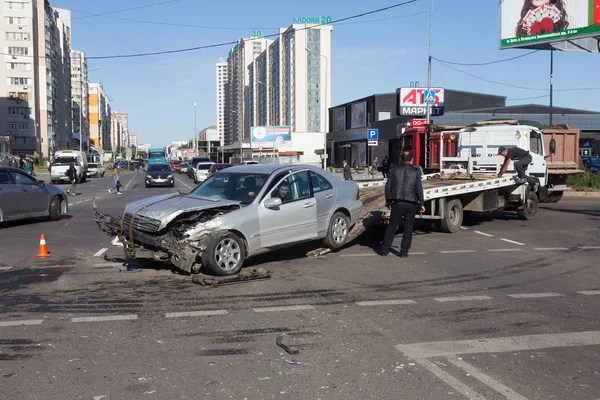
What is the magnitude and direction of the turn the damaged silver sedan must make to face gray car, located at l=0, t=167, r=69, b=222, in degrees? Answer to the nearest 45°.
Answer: approximately 90° to its right

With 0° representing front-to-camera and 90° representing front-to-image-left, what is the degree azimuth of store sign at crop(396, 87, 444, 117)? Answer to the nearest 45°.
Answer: approximately 0°

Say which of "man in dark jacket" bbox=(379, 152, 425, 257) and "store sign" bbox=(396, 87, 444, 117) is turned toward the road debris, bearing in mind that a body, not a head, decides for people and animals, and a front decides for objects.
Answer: the store sign

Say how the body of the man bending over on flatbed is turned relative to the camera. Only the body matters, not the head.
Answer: to the viewer's left

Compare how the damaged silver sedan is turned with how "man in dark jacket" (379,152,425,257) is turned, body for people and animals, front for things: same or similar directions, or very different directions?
very different directions

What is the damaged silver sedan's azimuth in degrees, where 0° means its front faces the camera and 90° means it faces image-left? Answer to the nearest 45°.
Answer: approximately 45°

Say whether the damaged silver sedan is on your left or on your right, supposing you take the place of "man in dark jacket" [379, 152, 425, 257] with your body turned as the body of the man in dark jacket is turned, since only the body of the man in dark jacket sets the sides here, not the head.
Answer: on your left

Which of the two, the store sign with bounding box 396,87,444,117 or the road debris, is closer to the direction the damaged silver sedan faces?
the road debris

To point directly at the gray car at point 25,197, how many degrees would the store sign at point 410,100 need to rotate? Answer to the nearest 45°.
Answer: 0° — it already faces it

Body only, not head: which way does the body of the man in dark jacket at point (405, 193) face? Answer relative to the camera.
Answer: away from the camera
